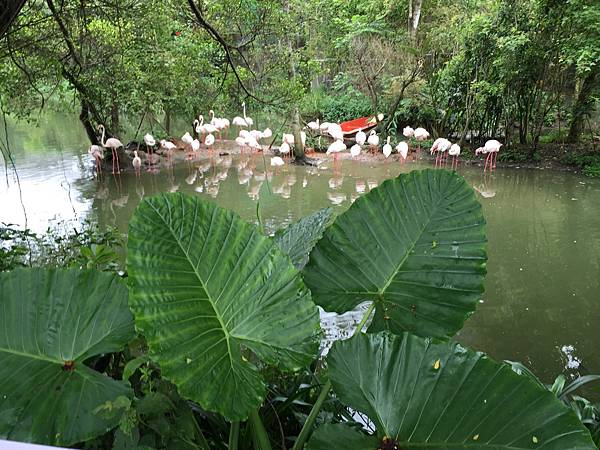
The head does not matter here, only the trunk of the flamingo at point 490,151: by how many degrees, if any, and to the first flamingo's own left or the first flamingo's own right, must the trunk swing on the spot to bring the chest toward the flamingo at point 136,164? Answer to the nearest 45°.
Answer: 0° — it already faces it

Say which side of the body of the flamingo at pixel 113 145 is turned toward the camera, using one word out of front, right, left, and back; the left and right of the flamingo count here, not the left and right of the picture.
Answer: left

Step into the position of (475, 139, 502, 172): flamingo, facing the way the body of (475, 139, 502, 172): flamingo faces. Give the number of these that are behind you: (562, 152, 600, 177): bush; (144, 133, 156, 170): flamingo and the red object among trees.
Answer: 1

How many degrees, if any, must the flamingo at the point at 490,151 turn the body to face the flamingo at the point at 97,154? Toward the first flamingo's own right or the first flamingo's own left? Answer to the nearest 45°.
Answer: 0° — it already faces it

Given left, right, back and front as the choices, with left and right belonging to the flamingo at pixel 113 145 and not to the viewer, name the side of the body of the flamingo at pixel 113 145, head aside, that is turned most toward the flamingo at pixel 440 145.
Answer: back

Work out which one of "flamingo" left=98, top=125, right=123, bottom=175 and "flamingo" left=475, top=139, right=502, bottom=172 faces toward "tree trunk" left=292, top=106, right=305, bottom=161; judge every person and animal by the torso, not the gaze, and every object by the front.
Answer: "flamingo" left=475, top=139, right=502, bottom=172

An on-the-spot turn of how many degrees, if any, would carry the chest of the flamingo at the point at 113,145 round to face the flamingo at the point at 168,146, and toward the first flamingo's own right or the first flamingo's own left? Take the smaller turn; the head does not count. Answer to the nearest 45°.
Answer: approximately 135° to the first flamingo's own right

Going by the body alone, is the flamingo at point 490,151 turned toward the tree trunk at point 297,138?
yes

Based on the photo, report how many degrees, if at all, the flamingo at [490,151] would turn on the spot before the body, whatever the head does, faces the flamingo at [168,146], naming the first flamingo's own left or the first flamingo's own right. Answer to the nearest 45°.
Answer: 0° — it already faces it

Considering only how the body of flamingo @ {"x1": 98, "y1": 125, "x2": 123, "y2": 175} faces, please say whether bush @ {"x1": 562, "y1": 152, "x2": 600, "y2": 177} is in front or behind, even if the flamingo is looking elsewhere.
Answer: behind

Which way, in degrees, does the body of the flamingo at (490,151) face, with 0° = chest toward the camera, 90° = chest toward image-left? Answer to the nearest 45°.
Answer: approximately 90°

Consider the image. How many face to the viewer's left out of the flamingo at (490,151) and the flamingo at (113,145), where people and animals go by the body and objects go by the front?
2

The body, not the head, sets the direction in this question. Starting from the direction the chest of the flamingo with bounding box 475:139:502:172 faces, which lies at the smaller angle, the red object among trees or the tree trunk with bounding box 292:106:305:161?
the tree trunk
